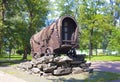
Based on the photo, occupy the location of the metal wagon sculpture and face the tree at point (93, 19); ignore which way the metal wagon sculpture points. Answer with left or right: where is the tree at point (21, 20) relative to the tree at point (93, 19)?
left

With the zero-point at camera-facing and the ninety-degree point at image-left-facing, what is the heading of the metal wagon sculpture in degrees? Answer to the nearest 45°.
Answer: approximately 315°

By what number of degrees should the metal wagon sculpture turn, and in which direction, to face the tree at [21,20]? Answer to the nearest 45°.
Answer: approximately 135° to its left

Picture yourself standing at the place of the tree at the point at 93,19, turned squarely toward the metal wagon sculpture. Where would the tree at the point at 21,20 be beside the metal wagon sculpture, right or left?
right

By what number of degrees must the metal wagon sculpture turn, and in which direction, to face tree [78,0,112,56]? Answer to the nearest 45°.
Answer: approximately 135° to its left
